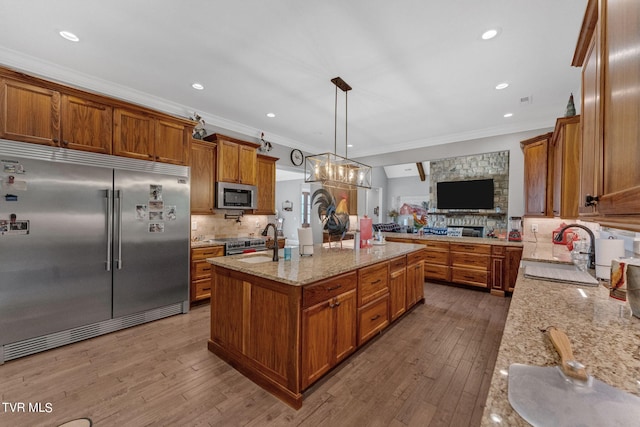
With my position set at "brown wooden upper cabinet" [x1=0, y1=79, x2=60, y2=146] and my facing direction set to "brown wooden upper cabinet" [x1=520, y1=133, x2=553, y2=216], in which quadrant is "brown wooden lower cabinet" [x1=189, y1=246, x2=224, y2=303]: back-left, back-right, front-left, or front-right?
front-left

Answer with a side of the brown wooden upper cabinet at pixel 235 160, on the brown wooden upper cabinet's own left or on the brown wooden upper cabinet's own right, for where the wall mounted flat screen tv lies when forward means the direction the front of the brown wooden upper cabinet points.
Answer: on the brown wooden upper cabinet's own left

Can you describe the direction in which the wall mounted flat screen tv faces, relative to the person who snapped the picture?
facing the viewer

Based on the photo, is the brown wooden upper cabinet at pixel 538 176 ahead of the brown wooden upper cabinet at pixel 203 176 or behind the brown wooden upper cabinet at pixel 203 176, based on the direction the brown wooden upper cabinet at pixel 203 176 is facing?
ahead

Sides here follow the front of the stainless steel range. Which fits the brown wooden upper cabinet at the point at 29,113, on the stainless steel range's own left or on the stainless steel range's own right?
on the stainless steel range's own right

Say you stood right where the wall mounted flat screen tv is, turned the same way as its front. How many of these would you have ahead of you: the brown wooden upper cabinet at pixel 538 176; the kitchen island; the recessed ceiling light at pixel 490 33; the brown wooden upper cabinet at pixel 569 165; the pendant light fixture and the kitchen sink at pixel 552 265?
6

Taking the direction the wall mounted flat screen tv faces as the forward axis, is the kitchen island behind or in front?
in front

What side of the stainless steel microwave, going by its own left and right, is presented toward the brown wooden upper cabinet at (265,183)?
left

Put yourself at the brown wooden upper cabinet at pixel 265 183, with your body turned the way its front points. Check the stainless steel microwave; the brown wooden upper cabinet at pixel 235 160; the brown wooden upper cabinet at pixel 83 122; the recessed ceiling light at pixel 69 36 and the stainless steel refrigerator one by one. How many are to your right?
5

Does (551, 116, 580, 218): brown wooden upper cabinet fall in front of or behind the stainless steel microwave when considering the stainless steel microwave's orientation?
in front

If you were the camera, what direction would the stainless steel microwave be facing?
facing the viewer and to the right of the viewer

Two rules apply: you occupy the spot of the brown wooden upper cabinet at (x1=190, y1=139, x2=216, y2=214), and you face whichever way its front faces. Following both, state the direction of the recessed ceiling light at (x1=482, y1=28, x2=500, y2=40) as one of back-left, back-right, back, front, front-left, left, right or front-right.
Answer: front
